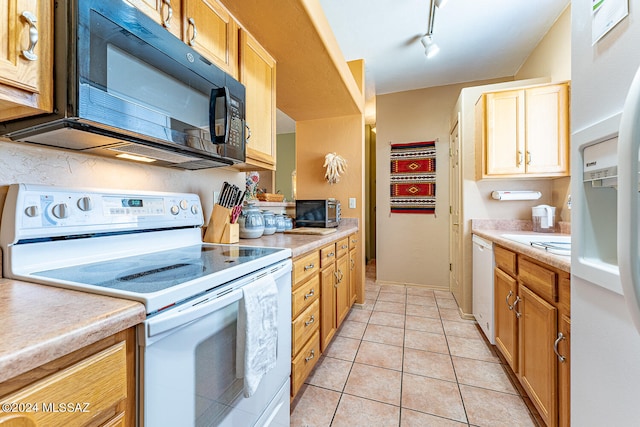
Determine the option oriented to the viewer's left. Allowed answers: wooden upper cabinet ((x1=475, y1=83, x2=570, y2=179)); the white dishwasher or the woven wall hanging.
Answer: the white dishwasher

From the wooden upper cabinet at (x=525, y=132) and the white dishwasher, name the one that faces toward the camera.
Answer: the wooden upper cabinet

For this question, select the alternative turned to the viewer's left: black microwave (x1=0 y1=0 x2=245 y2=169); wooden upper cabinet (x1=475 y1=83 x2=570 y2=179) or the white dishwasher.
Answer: the white dishwasher

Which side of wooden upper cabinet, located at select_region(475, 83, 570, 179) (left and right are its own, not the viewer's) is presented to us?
front

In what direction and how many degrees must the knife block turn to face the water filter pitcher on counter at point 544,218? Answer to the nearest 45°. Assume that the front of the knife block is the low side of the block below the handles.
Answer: approximately 45° to its left

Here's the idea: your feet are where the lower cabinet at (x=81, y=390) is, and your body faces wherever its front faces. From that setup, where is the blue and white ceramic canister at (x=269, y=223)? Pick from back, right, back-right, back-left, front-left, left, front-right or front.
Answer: left

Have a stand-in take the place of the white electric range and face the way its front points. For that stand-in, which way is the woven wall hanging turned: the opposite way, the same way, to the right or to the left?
to the right

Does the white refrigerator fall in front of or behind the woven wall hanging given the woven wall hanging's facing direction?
in front

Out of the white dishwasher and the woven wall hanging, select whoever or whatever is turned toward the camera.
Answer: the woven wall hanging

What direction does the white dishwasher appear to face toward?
to the viewer's left

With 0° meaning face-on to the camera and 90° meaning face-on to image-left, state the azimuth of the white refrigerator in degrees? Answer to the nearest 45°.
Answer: approximately 45°

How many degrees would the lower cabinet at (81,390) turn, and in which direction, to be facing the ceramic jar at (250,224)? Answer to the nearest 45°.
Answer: approximately 90° to its left

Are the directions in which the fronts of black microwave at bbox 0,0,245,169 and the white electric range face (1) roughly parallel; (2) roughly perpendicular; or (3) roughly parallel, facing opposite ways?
roughly parallel

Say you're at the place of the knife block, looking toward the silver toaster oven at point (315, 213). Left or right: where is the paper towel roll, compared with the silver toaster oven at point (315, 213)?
right

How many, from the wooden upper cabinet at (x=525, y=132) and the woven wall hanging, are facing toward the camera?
2

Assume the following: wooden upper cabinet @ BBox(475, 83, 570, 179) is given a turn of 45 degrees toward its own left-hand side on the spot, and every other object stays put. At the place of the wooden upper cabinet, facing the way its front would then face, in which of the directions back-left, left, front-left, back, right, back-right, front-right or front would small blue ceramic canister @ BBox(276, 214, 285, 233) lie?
right

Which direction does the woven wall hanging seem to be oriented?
toward the camera
